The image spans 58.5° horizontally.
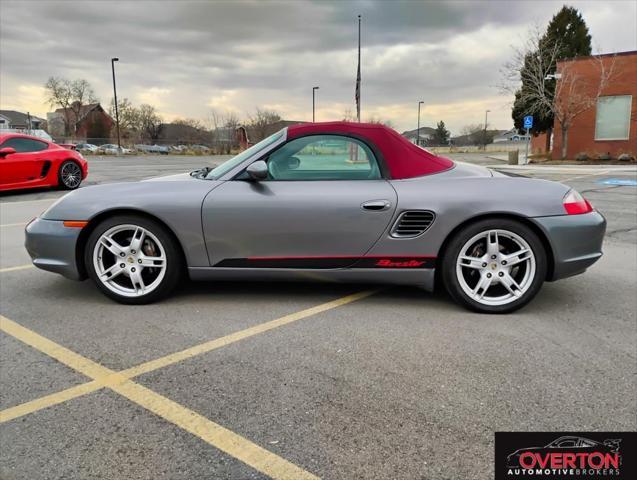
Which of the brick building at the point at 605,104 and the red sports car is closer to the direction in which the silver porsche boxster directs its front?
the red sports car

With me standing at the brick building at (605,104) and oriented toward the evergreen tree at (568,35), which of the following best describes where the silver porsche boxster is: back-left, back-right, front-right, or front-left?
back-left

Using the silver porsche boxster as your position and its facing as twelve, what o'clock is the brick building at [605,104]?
The brick building is roughly at 4 o'clock from the silver porsche boxster.

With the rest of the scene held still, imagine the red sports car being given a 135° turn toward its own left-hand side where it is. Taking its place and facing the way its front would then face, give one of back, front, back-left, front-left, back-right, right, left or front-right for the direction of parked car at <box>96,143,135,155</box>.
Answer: left

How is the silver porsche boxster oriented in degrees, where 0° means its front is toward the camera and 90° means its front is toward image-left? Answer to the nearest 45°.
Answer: approximately 90°

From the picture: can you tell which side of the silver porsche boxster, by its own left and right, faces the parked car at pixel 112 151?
right

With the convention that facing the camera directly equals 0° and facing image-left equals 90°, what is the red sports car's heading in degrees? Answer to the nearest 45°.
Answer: approximately 45°

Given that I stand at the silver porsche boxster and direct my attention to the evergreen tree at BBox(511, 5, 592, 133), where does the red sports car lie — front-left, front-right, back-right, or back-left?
front-left

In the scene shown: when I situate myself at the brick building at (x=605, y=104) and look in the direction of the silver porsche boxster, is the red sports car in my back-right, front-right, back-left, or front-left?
front-right

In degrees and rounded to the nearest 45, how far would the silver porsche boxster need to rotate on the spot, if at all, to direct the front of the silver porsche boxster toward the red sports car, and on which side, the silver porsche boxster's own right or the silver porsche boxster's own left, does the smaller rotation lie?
approximately 45° to the silver porsche boxster's own right

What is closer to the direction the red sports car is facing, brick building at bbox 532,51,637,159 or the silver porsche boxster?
the silver porsche boxster

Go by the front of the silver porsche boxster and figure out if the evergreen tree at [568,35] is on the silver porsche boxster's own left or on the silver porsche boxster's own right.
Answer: on the silver porsche boxster's own right

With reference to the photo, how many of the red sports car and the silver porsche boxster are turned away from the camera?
0

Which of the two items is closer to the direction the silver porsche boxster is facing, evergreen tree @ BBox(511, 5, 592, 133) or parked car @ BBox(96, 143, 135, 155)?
the parked car
